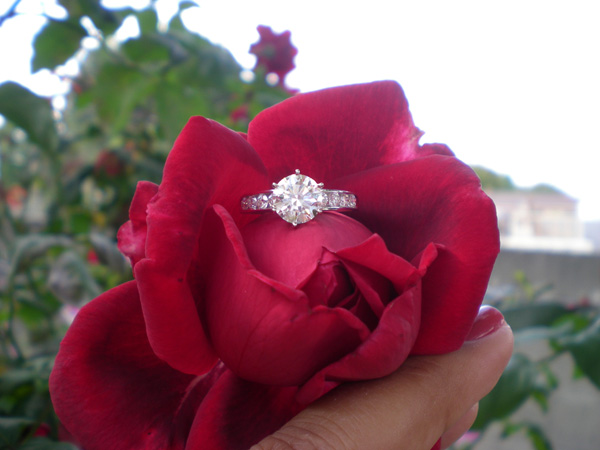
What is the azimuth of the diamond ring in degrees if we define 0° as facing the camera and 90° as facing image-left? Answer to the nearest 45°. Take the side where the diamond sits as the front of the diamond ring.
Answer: approximately 0°

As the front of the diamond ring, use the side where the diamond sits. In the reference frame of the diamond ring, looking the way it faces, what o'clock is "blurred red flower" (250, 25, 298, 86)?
The blurred red flower is roughly at 6 o'clock from the diamond ring.

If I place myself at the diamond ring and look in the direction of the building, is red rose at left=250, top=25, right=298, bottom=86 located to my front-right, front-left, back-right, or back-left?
front-left

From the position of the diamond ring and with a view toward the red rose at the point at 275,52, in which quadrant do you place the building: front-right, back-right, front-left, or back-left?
front-right

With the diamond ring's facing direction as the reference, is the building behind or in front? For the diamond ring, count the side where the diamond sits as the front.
behind
